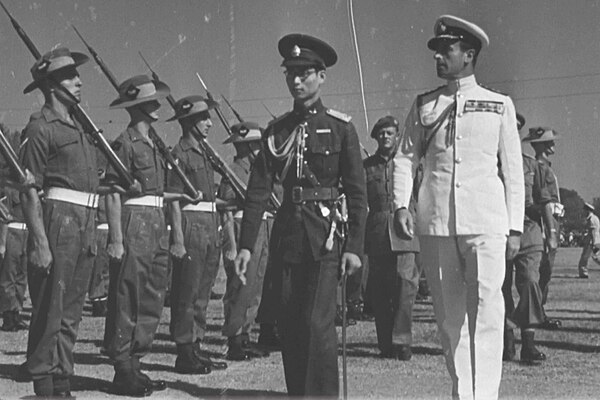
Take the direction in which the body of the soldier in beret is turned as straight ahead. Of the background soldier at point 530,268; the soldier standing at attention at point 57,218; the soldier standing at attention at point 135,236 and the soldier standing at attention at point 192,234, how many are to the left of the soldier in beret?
1

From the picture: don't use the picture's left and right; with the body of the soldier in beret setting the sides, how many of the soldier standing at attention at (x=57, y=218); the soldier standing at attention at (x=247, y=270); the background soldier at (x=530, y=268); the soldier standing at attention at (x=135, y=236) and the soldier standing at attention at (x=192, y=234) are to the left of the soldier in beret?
1

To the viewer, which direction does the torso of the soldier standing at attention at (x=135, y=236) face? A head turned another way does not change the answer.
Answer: to the viewer's right

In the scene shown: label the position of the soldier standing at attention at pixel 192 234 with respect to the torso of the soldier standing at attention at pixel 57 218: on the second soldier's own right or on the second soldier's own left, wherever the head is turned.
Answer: on the second soldier's own left

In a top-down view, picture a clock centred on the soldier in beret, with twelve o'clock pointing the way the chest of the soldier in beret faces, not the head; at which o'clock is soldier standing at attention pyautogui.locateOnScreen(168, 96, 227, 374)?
The soldier standing at attention is roughly at 2 o'clock from the soldier in beret.

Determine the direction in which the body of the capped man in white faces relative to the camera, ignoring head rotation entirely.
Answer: toward the camera

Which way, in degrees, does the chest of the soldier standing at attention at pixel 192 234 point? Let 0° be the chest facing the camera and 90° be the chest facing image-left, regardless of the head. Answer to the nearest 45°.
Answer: approximately 270°

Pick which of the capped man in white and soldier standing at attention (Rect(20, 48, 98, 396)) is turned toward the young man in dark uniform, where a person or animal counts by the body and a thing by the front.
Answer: the soldier standing at attention

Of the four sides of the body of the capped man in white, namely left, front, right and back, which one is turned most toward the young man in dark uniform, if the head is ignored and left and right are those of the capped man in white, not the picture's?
right

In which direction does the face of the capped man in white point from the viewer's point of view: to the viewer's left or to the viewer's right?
to the viewer's left

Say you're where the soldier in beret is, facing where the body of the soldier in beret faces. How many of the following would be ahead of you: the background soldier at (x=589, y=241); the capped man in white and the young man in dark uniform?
2

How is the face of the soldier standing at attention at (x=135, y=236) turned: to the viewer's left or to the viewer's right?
to the viewer's right

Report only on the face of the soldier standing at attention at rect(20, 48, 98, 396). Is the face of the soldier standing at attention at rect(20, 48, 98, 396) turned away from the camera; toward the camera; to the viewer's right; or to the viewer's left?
to the viewer's right

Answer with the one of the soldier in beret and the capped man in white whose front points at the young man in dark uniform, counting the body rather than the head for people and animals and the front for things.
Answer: the soldier in beret

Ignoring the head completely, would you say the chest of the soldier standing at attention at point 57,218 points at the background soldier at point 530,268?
no

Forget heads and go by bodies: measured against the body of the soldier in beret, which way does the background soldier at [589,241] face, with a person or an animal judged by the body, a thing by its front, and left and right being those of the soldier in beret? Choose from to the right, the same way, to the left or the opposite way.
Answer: to the right

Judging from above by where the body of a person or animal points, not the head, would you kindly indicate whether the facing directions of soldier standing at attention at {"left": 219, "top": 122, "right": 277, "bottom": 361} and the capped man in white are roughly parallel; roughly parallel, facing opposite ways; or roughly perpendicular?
roughly perpendicular
